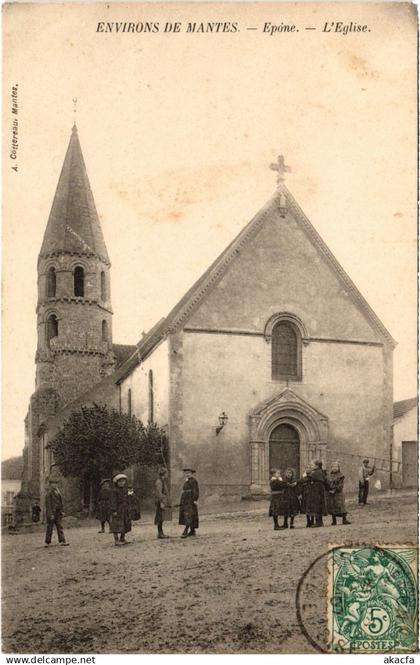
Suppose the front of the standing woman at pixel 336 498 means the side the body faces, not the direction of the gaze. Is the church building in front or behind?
behind

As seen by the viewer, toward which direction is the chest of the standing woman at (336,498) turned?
toward the camera

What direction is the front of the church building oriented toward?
toward the camera

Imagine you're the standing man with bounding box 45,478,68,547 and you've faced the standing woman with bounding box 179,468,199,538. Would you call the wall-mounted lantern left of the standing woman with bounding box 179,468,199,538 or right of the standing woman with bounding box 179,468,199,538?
left

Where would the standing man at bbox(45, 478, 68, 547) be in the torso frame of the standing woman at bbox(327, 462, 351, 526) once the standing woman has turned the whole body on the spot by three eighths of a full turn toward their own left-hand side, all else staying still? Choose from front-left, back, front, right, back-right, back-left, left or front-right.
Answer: back-left
